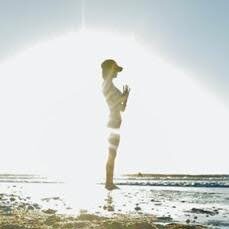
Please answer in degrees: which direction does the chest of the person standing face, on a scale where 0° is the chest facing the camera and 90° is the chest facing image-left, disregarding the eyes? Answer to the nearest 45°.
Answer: approximately 270°

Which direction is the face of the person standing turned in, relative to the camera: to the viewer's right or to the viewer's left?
to the viewer's right
